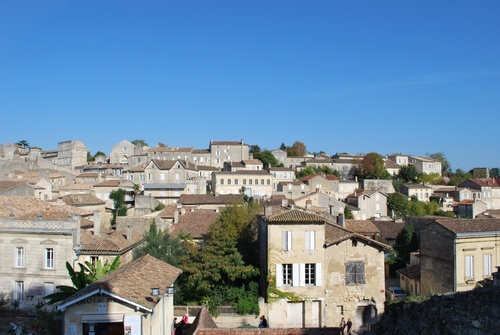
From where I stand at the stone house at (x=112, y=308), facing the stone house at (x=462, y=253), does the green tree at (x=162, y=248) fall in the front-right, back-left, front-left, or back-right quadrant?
front-left

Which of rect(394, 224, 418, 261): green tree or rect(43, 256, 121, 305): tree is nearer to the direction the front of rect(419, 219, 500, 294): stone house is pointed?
the tree

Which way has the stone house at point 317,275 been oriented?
toward the camera

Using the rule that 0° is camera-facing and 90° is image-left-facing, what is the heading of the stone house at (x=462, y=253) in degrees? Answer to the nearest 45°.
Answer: approximately 315°

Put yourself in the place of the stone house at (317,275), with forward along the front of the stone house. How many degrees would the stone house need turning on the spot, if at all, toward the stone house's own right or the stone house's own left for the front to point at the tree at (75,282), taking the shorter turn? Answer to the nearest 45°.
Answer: approximately 45° to the stone house's own right

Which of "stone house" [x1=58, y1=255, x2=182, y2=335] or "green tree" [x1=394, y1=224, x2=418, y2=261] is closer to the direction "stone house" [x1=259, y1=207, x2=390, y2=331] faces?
the stone house

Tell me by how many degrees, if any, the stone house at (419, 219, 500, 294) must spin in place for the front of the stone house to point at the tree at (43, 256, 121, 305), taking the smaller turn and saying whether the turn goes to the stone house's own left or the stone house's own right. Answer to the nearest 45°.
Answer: approximately 90° to the stone house's own right

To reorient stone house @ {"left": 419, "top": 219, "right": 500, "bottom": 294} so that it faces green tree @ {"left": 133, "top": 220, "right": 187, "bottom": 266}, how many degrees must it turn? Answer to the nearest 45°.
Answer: approximately 135° to its right

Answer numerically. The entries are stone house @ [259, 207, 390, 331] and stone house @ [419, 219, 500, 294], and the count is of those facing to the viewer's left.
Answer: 0
